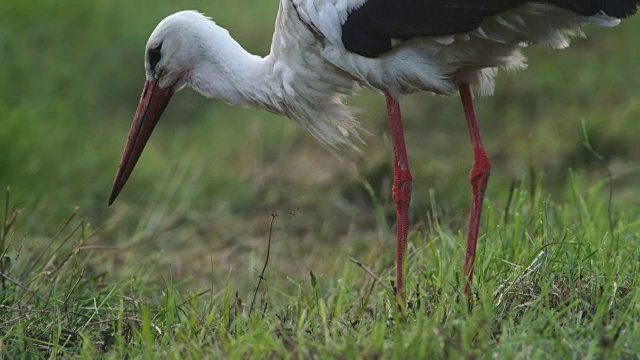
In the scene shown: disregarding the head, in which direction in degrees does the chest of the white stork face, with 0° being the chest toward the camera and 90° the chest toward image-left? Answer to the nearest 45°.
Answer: approximately 90°
